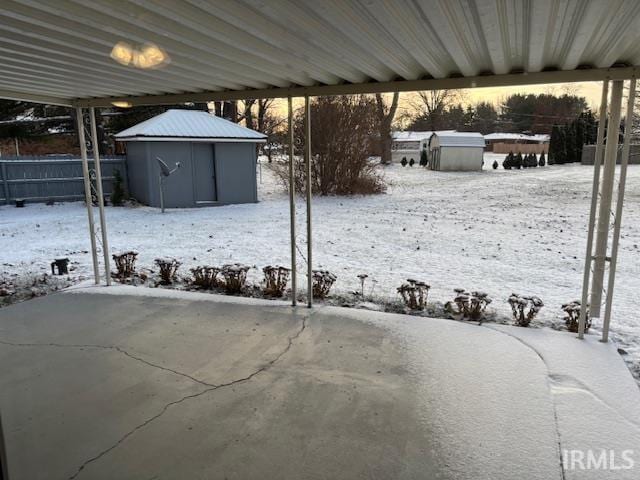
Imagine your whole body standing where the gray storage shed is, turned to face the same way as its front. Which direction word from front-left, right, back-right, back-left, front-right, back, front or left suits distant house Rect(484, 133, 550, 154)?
back-left

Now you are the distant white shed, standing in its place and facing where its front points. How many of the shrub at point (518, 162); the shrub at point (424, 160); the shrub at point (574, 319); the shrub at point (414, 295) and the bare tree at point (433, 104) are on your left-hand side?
2

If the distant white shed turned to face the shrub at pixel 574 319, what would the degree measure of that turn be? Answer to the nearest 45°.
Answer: approximately 90° to its left

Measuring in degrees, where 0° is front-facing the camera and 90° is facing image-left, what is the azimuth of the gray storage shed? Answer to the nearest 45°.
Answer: approximately 0°

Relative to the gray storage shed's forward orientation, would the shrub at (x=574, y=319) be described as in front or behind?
in front

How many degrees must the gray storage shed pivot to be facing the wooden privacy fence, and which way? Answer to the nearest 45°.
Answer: approximately 90° to its right

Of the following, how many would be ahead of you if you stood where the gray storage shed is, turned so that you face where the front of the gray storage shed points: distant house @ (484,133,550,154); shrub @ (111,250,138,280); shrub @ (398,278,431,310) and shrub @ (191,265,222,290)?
3

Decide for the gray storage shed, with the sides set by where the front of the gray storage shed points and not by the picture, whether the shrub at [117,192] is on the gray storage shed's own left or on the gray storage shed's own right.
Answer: on the gray storage shed's own right
